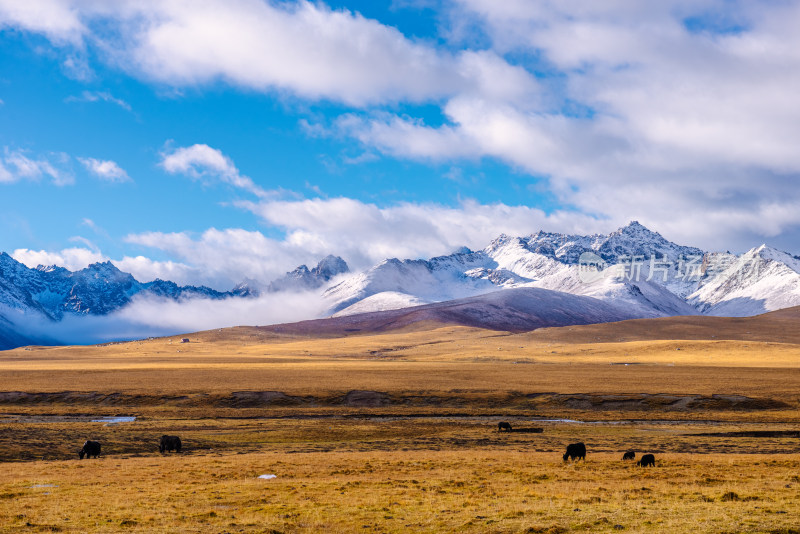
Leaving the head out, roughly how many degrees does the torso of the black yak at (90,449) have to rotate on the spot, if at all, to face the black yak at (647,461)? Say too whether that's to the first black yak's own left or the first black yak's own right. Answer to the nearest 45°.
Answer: approximately 135° to the first black yak's own left

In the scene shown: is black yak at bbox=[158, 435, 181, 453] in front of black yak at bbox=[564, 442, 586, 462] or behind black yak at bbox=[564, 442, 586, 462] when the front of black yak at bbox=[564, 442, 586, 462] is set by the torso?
in front

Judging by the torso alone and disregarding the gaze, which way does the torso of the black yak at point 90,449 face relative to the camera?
to the viewer's left

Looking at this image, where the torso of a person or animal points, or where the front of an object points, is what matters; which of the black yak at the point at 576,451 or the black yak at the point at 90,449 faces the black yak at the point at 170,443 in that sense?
the black yak at the point at 576,451

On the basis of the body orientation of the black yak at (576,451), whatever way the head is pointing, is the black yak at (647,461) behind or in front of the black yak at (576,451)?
behind

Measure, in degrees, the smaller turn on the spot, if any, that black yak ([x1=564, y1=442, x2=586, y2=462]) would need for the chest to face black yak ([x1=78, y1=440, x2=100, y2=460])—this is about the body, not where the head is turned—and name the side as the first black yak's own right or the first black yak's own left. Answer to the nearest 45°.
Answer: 0° — it already faces it

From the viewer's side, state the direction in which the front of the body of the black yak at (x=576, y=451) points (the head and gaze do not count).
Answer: to the viewer's left

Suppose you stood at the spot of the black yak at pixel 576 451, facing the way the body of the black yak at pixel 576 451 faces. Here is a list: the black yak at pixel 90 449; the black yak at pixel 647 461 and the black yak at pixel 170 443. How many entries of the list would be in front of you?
2
